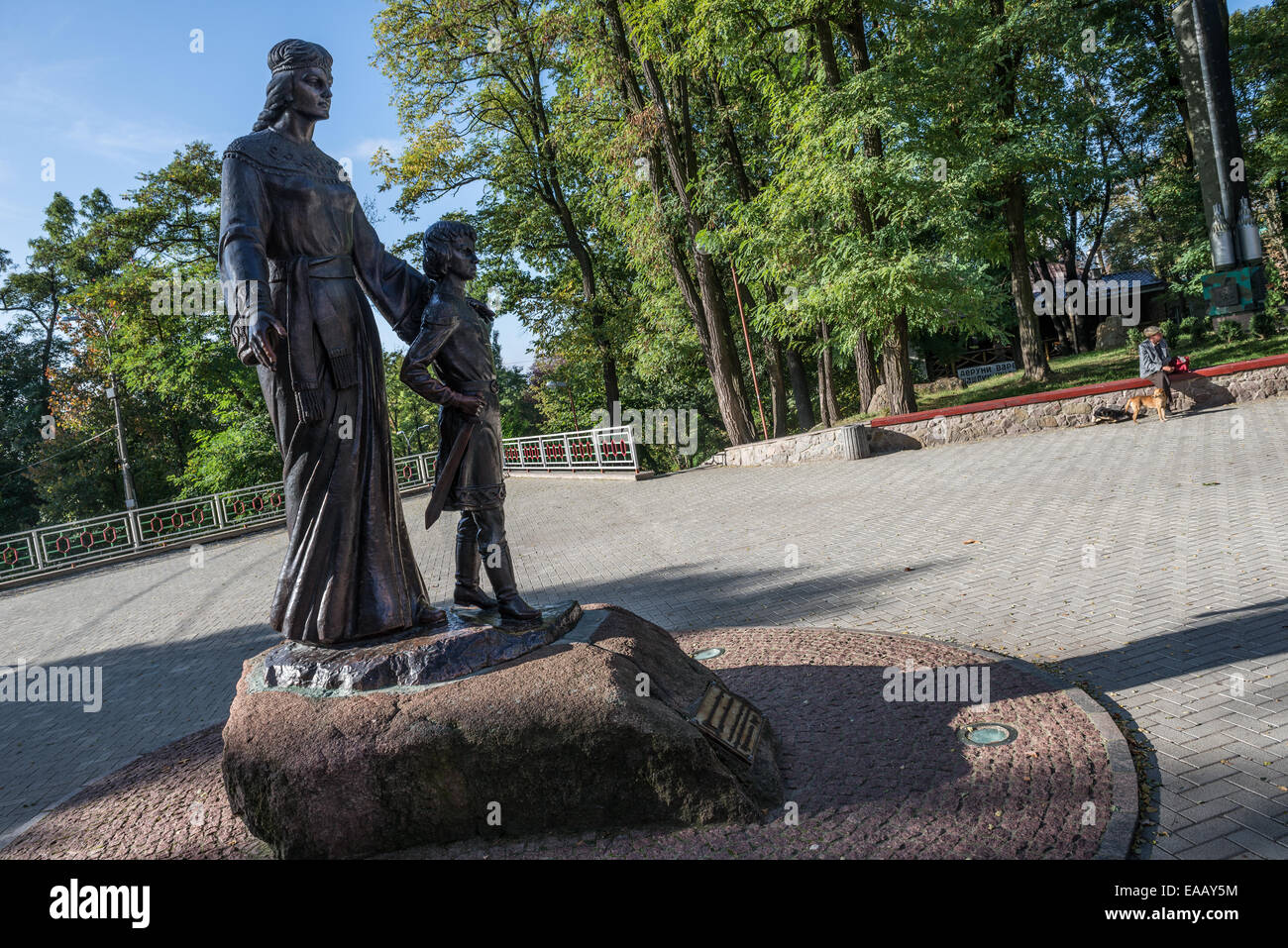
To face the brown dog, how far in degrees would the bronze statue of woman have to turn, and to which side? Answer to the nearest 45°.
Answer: approximately 90° to its left

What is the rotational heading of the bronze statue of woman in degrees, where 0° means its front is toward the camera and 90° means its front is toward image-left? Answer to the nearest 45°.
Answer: approximately 315°

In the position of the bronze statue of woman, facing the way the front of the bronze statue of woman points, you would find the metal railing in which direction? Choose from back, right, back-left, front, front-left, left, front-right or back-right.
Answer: back-left

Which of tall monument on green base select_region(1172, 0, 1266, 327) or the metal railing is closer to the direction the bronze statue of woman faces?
the tall monument on green base

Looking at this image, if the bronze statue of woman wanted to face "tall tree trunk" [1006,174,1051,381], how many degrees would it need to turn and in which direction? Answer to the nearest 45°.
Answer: approximately 90° to its left

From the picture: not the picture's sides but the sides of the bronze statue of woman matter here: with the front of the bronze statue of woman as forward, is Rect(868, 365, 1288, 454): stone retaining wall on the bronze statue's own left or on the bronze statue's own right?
on the bronze statue's own left

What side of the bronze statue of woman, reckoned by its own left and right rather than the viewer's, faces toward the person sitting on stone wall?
left

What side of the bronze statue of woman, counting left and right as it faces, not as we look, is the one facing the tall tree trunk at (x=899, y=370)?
left
